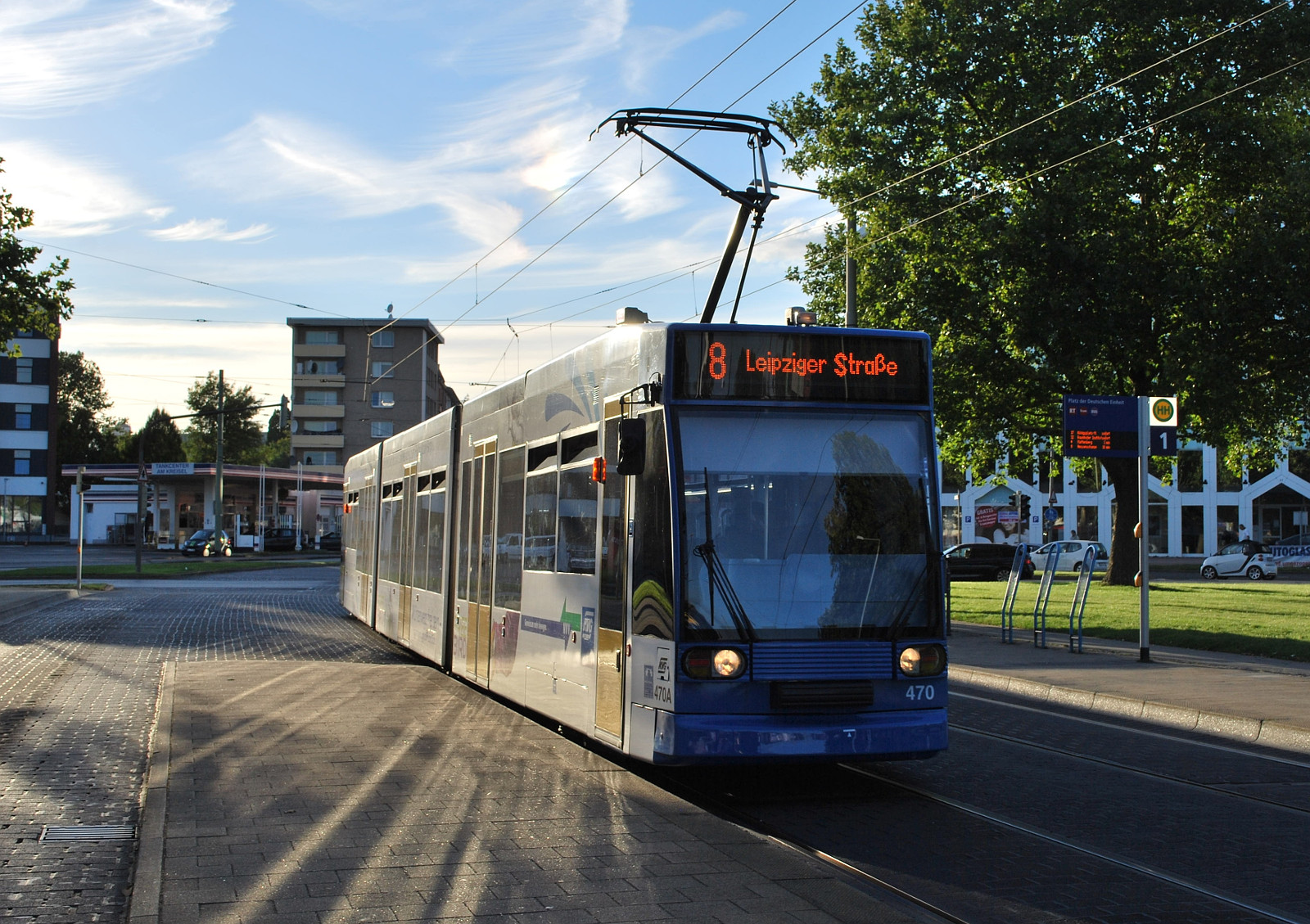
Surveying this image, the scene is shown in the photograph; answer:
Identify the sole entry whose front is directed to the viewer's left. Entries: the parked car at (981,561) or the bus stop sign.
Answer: the parked car

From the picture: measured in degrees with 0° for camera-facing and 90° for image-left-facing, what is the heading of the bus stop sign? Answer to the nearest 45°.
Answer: approximately 0°

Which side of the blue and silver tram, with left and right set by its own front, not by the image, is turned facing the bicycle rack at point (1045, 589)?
left

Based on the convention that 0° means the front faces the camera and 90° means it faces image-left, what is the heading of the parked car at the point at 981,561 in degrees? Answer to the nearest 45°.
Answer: approximately 90°

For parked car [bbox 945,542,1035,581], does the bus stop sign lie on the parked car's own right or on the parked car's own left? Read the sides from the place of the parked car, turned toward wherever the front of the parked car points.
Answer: on the parked car's own left

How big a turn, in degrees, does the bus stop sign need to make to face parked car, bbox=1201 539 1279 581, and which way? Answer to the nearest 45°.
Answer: approximately 180°

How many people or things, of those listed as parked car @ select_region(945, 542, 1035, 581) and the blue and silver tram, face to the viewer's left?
1

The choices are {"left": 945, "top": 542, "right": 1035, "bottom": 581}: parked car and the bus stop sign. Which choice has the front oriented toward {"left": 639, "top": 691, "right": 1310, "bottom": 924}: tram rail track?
the bus stop sign

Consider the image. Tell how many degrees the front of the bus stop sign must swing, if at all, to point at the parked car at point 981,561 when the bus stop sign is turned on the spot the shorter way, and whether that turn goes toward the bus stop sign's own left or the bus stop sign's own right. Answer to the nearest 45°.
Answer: approximately 180°

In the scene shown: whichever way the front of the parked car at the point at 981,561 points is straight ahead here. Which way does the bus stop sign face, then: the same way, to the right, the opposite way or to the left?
to the left
